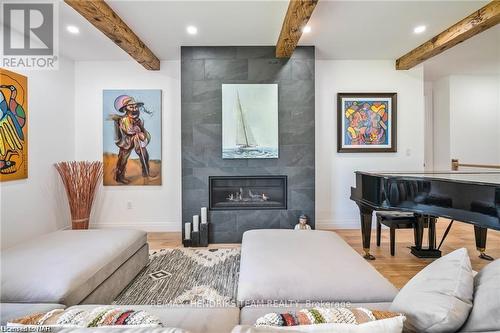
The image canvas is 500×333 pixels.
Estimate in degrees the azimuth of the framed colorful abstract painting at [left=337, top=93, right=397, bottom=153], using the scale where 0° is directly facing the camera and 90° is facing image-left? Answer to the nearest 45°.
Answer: approximately 0°

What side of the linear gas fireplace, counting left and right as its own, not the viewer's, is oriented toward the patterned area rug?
front

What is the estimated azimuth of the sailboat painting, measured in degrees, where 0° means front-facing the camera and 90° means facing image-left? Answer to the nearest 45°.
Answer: approximately 0°

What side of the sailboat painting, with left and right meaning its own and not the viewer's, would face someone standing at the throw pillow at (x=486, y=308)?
front

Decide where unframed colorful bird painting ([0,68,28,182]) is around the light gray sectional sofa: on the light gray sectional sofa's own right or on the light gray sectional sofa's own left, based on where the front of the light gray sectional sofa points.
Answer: on the light gray sectional sofa's own left

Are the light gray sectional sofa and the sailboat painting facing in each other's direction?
yes

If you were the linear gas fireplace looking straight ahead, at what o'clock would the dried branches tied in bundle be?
The dried branches tied in bundle is roughly at 3 o'clock from the linear gas fireplace.

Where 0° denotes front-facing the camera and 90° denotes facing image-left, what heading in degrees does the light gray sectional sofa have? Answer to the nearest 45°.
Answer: approximately 180°

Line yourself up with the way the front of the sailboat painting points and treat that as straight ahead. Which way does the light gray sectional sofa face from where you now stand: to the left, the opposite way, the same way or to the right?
the opposite way

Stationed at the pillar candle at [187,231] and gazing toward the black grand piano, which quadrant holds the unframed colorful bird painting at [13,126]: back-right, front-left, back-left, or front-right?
back-right

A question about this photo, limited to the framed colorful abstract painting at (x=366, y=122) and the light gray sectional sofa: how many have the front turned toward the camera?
1

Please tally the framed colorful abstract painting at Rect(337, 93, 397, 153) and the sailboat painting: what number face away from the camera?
0

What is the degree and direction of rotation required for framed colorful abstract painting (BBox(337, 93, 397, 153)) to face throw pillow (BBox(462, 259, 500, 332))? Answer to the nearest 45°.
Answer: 0° — it already faces it

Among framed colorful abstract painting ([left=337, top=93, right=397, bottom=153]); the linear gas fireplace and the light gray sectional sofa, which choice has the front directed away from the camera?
the light gray sectional sofa
